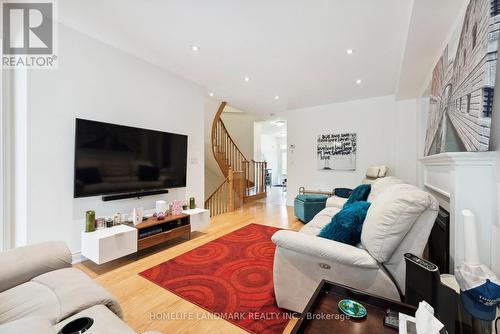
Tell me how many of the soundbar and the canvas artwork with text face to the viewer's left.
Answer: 0

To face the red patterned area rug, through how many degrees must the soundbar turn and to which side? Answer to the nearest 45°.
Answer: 0° — it already faces it

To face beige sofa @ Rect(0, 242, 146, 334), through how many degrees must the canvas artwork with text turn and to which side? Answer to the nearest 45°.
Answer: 0° — it already faces it

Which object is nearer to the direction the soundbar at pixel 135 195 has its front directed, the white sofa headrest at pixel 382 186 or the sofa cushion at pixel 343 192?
the white sofa headrest

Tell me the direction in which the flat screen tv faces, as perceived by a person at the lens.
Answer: facing the viewer and to the right of the viewer

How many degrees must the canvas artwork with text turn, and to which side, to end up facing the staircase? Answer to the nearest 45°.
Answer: approximately 90° to its right

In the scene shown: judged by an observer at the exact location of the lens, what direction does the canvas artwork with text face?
facing the viewer

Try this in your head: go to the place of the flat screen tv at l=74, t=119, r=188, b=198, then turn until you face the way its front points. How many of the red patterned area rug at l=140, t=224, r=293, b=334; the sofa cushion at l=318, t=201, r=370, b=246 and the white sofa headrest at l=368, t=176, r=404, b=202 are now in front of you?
3

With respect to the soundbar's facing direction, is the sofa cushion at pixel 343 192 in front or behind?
in front

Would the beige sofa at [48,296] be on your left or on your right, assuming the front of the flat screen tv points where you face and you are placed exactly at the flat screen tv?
on your right

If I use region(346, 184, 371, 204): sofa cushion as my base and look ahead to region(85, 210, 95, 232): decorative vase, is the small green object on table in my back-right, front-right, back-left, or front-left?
front-left

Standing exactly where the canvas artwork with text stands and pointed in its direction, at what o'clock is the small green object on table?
The small green object on table is roughly at 12 o'clock from the canvas artwork with text.

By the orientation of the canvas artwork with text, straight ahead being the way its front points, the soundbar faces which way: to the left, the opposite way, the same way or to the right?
to the left

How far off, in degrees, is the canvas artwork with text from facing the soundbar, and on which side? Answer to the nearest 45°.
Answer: approximately 45° to its right

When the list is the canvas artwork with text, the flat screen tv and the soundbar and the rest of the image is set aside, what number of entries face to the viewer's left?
0

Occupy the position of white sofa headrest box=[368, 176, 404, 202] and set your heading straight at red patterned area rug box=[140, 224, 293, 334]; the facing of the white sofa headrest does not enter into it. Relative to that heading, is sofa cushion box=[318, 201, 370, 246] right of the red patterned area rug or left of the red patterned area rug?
left

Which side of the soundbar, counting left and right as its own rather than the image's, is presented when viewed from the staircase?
left

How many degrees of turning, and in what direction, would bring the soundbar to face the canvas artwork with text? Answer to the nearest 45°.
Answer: approximately 45° to its left

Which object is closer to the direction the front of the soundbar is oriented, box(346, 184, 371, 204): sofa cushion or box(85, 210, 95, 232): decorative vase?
the sofa cushion

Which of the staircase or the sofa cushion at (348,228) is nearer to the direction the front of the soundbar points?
the sofa cushion
